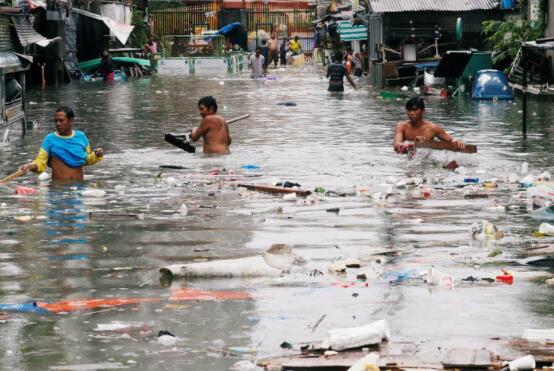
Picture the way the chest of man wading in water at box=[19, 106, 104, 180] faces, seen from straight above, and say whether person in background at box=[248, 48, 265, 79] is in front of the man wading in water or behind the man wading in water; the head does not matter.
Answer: behind

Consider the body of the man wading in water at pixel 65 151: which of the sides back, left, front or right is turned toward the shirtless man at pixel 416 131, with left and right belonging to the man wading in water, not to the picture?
left

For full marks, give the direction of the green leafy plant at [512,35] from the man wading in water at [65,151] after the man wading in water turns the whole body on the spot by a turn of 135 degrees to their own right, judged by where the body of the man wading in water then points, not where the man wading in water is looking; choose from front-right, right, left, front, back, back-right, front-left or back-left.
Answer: right

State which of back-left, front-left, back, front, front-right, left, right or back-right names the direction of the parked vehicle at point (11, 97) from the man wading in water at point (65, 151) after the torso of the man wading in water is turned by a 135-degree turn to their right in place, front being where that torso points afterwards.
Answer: front-right
